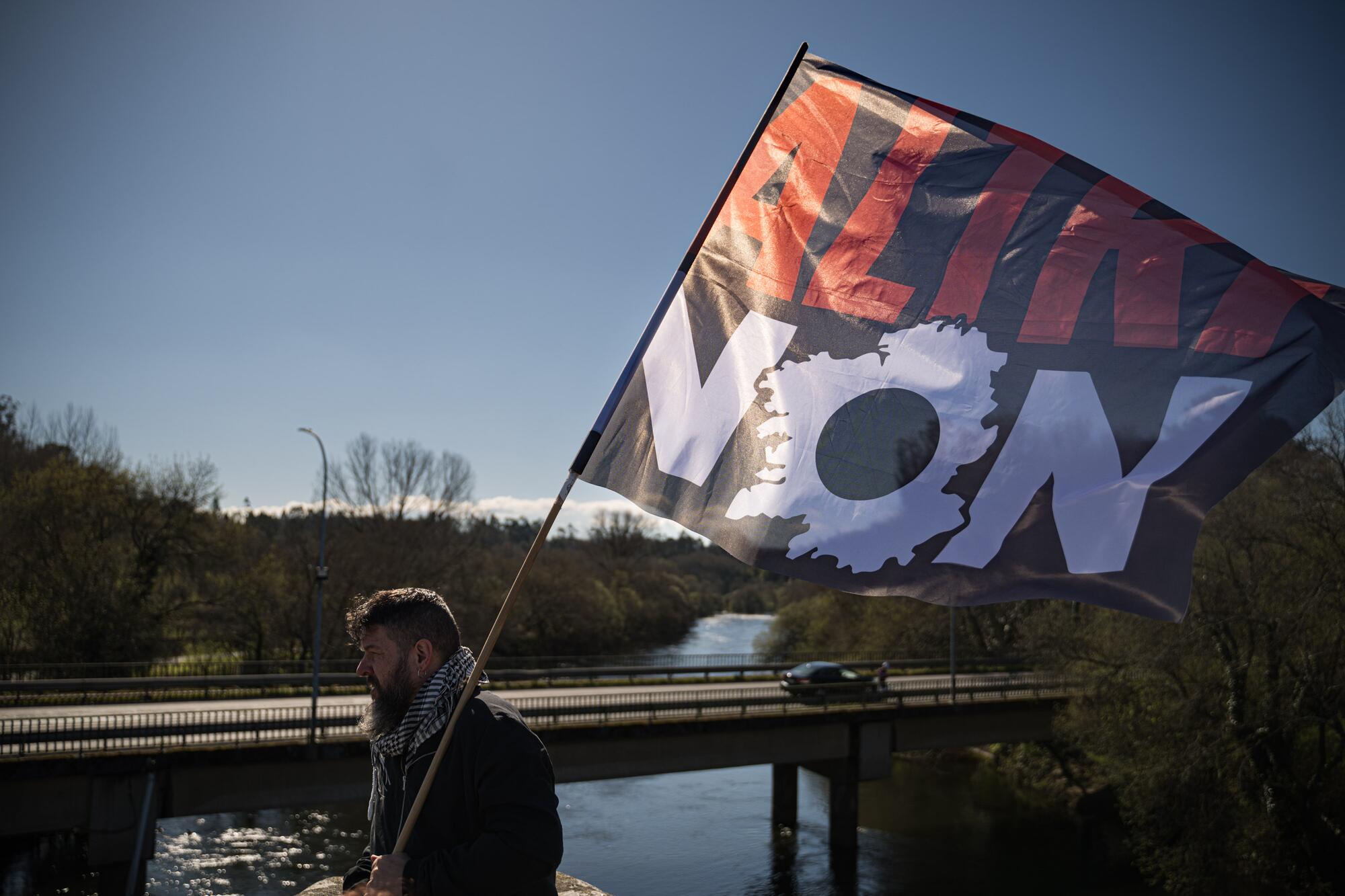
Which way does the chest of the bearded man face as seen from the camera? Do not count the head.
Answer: to the viewer's left

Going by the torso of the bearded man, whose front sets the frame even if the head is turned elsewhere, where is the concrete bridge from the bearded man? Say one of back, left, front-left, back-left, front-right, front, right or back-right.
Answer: right

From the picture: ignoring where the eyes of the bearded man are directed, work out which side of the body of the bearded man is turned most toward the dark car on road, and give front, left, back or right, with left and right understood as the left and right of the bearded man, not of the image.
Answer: right

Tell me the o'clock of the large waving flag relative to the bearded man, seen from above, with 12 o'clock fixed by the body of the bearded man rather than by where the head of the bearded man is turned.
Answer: The large waving flag is roughly at 5 o'clock from the bearded man.

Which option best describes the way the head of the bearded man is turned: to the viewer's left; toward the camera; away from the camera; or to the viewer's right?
to the viewer's left
